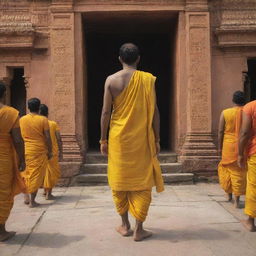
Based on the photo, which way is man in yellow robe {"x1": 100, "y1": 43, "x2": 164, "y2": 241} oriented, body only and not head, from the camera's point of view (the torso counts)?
away from the camera

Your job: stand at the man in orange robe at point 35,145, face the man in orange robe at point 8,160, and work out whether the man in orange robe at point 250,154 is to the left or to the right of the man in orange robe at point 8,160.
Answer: left

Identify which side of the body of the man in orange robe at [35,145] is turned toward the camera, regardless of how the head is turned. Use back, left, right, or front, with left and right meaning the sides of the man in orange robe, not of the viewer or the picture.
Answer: back

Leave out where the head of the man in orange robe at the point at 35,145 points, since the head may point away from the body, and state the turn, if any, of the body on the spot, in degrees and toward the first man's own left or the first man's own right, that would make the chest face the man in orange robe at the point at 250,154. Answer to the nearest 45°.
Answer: approximately 135° to the first man's own right

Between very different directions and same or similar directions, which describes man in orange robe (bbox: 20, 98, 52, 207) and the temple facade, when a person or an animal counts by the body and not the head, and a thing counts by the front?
very different directions

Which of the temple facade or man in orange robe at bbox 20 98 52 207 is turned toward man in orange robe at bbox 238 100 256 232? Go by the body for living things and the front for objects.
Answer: the temple facade

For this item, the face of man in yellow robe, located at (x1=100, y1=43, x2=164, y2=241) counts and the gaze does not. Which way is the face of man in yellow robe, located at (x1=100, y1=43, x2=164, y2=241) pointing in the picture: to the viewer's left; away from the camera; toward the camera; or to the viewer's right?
away from the camera

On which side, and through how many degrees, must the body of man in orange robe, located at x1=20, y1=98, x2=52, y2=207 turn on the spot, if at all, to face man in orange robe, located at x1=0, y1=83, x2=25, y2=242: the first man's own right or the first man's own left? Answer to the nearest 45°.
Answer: approximately 180°

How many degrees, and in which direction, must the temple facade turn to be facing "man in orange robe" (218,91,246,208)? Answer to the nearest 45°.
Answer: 0° — it already faces them
